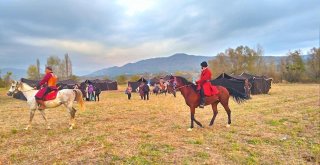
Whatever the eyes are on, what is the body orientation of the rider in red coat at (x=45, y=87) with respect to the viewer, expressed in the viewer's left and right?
facing to the left of the viewer

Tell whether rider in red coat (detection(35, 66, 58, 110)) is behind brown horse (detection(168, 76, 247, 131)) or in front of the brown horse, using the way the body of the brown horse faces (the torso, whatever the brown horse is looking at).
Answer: in front

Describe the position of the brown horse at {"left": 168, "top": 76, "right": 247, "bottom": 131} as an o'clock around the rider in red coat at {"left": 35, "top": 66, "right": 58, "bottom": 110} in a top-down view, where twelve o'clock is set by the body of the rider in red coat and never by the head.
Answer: The brown horse is roughly at 7 o'clock from the rider in red coat.

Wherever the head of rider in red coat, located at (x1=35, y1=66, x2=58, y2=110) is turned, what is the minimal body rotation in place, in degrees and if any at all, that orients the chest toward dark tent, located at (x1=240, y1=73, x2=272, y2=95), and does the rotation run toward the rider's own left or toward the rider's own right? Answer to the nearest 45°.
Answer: approximately 135° to the rider's own right

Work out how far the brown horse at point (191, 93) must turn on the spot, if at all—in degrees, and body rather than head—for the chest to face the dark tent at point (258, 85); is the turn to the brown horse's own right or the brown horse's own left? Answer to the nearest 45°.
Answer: approximately 90° to the brown horse's own right

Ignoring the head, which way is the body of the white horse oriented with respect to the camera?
to the viewer's left

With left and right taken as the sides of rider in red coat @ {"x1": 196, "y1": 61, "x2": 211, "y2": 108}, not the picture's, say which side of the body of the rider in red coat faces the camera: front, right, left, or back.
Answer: left

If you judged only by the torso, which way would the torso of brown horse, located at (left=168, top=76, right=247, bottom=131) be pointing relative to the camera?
to the viewer's left

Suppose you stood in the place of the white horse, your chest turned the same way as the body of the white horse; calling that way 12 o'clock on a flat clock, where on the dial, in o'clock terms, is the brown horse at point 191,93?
The brown horse is roughly at 7 o'clock from the white horse.

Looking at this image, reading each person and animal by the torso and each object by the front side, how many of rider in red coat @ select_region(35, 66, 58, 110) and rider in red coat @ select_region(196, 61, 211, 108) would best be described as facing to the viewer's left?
2

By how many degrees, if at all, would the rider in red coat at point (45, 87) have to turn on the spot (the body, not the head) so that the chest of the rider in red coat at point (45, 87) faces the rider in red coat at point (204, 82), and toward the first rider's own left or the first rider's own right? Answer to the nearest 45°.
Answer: approximately 135° to the first rider's own left
